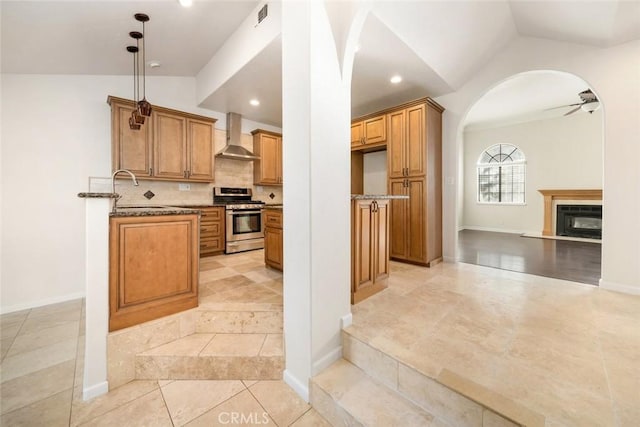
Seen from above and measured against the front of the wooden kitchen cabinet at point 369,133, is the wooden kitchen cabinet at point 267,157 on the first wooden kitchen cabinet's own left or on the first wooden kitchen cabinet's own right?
on the first wooden kitchen cabinet's own right

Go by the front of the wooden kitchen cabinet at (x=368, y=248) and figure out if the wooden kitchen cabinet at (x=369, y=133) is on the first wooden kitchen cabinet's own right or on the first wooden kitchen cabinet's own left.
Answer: on the first wooden kitchen cabinet's own left

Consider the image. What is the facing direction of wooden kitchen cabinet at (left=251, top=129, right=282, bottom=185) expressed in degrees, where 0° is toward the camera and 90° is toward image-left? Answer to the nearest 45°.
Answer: approximately 315°
